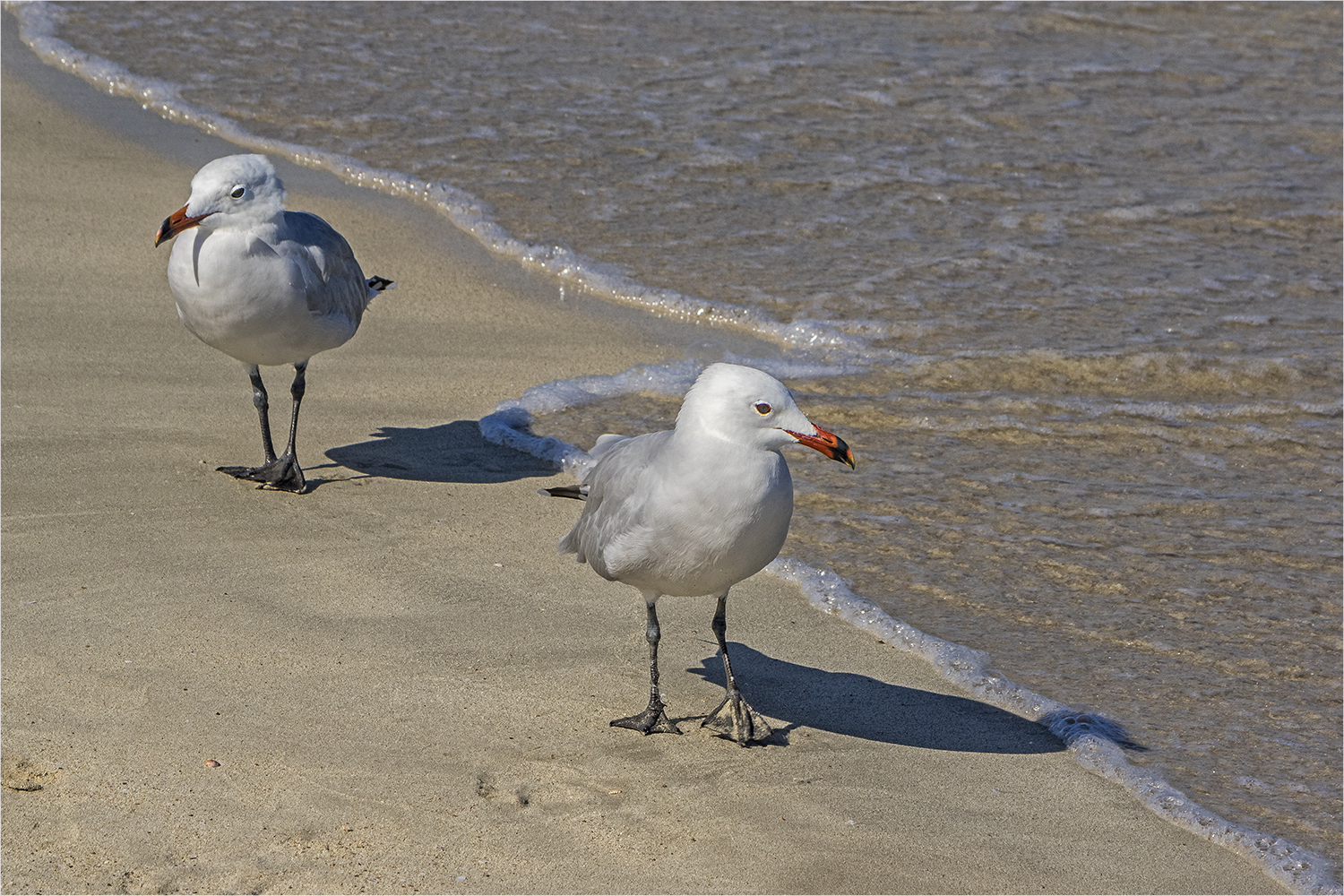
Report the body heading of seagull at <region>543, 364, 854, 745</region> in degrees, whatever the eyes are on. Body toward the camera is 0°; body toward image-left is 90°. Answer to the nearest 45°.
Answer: approximately 315°

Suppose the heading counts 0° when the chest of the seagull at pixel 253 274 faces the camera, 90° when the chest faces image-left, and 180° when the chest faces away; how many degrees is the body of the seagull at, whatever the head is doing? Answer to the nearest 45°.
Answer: approximately 45°

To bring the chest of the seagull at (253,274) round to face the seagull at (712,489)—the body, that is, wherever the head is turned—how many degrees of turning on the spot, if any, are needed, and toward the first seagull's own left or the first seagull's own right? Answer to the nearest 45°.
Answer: approximately 90° to the first seagull's own left

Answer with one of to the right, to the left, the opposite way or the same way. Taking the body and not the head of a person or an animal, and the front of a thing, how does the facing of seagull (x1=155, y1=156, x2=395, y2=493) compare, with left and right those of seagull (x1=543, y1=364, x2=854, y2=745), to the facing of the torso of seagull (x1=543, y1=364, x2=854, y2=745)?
to the right

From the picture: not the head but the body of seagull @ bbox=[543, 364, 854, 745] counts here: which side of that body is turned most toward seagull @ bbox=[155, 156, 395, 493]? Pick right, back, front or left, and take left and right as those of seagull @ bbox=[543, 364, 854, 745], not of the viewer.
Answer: back
